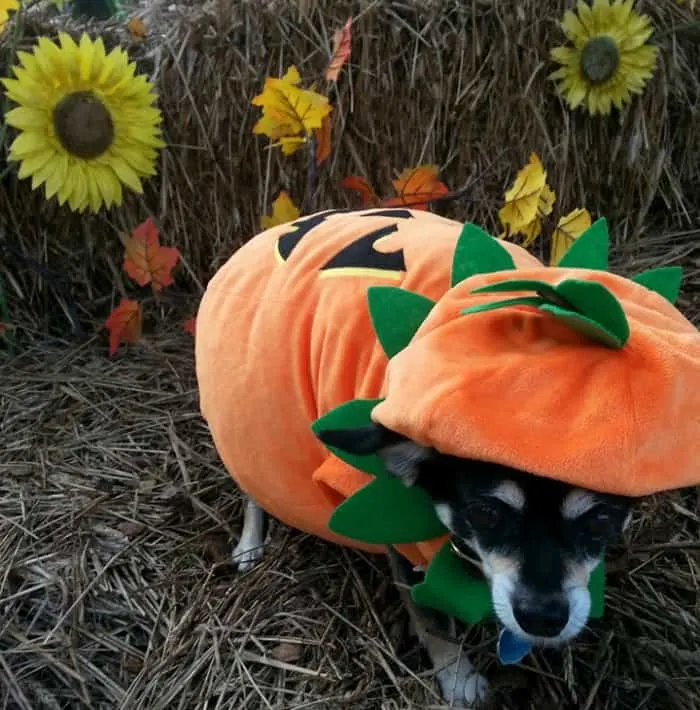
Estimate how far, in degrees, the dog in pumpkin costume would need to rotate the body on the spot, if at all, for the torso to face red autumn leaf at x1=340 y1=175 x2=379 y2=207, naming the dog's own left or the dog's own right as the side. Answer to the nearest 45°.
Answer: approximately 135° to the dog's own left

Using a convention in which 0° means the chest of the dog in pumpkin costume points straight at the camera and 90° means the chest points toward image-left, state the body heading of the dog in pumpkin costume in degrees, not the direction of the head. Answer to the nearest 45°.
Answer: approximately 315°

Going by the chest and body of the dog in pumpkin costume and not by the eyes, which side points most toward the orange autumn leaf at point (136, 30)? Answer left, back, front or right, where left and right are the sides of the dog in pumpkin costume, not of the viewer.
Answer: back

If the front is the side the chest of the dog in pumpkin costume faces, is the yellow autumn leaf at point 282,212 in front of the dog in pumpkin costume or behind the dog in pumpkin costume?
behind

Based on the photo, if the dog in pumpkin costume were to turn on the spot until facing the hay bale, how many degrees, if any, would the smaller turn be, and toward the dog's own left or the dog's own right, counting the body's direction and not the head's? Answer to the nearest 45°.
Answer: approximately 135° to the dog's own left

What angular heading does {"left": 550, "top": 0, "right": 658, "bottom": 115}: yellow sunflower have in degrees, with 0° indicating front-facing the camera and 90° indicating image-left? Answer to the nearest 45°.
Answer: approximately 0°

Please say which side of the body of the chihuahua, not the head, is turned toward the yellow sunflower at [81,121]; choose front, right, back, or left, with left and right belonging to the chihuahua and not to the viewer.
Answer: back

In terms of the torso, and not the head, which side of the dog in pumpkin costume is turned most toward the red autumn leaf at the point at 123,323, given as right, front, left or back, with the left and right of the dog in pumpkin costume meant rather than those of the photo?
back

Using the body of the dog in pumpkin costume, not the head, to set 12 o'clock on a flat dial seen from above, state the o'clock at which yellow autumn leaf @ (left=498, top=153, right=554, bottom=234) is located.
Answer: The yellow autumn leaf is roughly at 8 o'clock from the dog in pumpkin costume.

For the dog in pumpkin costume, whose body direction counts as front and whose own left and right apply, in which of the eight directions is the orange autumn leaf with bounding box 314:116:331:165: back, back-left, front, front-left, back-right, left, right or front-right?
back-left

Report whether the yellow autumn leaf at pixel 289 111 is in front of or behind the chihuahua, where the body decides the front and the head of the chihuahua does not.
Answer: behind

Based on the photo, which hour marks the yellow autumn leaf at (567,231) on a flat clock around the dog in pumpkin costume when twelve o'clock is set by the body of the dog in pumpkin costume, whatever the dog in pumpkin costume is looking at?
The yellow autumn leaf is roughly at 8 o'clock from the dog in pumpkin costume.
